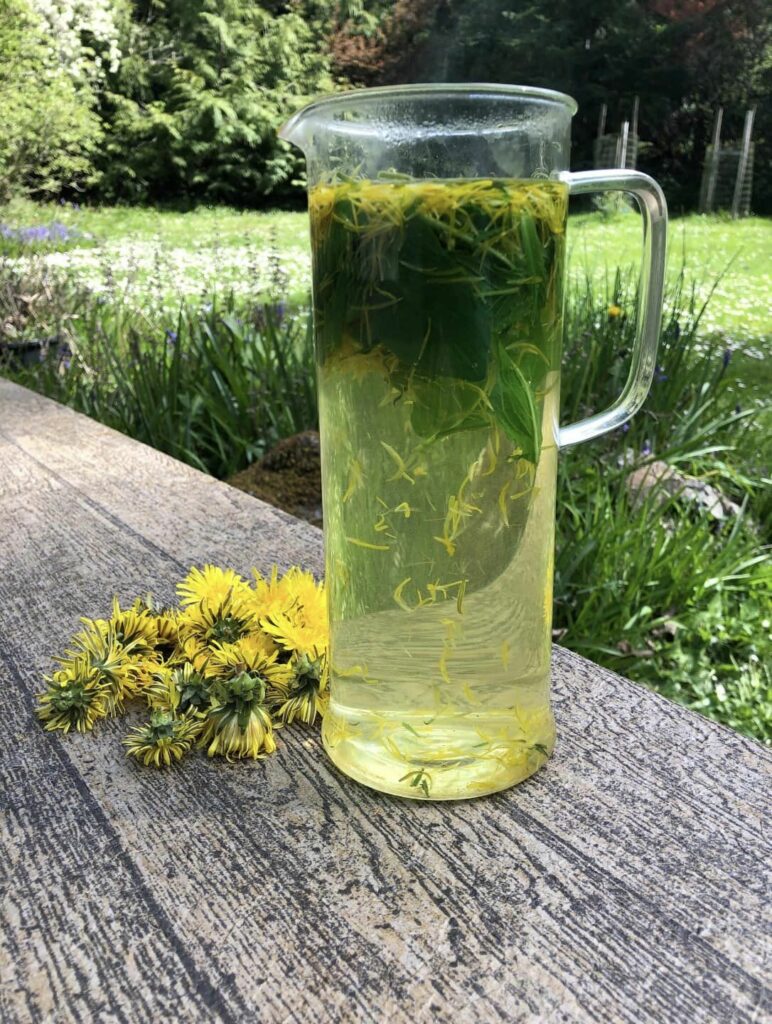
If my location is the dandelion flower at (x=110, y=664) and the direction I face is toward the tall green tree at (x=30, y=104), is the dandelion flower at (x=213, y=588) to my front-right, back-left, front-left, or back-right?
front-right

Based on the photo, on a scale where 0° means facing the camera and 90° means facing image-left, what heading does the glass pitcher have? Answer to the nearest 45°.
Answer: approximately 90°

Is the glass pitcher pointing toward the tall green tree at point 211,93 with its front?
no

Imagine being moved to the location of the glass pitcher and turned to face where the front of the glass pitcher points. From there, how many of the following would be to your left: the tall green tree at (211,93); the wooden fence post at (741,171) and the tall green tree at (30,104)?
0

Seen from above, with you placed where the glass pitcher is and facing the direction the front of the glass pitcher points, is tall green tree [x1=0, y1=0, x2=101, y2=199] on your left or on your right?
on your right

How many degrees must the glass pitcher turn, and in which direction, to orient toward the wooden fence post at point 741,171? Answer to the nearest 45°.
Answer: approximately 90° to its right
